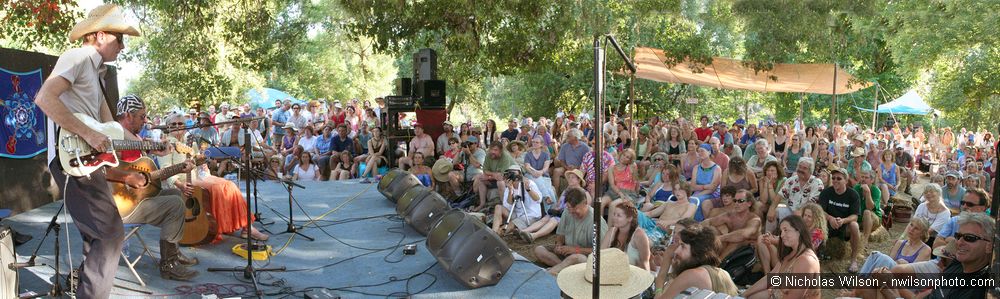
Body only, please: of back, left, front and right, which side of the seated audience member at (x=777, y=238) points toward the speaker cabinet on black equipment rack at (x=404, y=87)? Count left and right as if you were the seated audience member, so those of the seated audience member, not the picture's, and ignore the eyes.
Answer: right

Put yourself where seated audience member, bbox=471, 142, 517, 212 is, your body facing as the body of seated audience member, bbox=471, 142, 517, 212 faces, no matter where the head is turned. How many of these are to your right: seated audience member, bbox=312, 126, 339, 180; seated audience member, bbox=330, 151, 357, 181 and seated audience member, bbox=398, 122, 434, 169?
3

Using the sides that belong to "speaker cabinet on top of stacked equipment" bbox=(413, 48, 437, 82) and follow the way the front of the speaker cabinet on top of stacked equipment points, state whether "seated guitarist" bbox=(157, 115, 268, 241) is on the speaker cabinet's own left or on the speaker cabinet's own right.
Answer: on the speaker cabinet's own right

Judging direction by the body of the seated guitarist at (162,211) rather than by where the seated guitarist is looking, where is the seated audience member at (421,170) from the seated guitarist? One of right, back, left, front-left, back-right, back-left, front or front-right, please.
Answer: front-left

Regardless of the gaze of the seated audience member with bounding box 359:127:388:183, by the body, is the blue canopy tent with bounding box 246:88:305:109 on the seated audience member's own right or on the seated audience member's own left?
on the seated audience member's own right

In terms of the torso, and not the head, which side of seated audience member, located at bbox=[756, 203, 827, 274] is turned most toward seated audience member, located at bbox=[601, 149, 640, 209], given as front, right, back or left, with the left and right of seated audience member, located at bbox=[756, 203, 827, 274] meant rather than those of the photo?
right

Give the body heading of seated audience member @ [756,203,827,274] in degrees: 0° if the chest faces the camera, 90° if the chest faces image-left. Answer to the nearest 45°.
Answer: approximately 45°

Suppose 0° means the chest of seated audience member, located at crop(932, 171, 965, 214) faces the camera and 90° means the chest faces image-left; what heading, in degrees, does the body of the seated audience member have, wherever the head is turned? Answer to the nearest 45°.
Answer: approximately 45°

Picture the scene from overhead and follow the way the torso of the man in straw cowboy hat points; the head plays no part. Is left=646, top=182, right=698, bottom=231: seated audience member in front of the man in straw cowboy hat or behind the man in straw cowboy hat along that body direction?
in front

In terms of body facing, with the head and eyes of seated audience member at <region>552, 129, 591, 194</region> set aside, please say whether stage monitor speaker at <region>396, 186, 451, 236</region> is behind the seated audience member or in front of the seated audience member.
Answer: in front

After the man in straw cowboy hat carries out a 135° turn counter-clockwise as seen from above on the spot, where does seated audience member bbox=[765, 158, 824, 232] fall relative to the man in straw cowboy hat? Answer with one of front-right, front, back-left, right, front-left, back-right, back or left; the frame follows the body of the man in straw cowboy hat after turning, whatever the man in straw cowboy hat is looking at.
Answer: back-right

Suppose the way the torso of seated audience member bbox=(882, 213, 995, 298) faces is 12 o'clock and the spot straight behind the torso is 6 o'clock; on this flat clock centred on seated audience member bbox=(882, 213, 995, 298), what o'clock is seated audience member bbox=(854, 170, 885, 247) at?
seated audience member bbox=(854, 170, 885, 247) is roughly at 4 o'clock from seated audience member bbox=(882, 213, 995, 298).

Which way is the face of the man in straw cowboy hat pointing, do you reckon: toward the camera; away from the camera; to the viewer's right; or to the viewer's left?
to the viewer's right

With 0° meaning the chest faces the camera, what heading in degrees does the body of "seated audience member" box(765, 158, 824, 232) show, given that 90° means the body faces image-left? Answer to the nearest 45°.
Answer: approximately 45°

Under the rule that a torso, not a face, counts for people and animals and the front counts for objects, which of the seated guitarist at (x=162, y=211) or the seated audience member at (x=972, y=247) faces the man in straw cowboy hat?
the seated audience member
